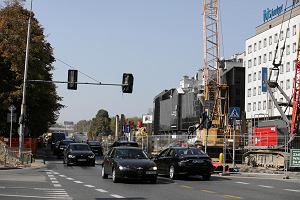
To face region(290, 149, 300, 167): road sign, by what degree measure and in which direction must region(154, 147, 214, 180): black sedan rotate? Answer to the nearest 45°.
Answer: approximately 90° to its right

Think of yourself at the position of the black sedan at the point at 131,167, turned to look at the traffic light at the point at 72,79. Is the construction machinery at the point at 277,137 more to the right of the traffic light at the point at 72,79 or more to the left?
right

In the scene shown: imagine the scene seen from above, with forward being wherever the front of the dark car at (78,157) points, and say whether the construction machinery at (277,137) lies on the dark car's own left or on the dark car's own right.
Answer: on the dark car's own left

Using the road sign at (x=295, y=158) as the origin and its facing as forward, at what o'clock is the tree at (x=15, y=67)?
The tree is roughly at 4 o'clock from the road sign.

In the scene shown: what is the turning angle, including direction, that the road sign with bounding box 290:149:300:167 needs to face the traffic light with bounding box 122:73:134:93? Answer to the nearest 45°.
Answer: approximately 135° to its right

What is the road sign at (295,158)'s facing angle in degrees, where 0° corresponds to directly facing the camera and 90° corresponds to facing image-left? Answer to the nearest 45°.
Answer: approximately 0°

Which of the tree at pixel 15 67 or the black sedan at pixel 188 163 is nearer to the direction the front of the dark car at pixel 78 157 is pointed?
the black sedan

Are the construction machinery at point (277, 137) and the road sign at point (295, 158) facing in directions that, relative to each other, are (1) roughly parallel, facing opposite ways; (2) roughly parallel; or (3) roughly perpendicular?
roughly perpendicular

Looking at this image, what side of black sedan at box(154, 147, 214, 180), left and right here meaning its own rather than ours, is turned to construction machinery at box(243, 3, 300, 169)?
right

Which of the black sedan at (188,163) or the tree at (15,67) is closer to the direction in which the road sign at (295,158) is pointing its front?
the black sedan
